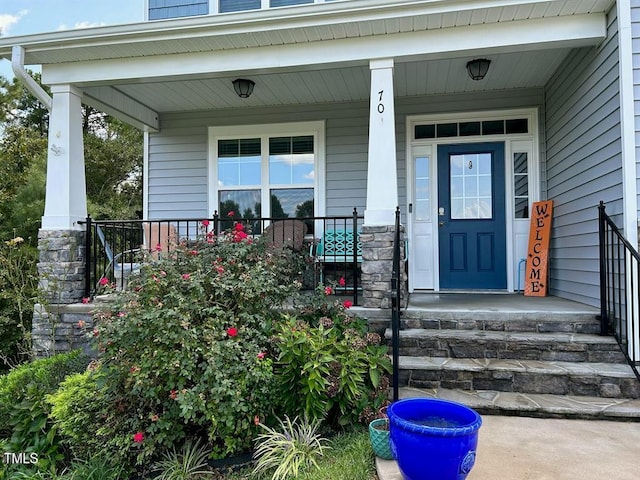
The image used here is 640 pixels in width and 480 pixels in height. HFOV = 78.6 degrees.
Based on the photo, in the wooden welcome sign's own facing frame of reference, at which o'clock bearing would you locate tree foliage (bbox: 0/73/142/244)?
The tree foliage is roughly at 3 o'clock from the wooden welcome sign.

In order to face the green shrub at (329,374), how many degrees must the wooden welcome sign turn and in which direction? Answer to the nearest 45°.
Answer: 0° — it already faces it

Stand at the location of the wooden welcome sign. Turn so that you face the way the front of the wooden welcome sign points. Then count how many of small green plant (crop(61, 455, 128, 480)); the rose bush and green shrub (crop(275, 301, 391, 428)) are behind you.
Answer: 0

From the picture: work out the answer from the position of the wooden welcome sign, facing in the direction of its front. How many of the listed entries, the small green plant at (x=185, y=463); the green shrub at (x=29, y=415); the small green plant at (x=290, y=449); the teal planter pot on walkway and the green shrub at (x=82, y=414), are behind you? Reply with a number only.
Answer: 0

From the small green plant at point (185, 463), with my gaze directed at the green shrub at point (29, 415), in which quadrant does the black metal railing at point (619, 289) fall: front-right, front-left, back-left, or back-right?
back-right

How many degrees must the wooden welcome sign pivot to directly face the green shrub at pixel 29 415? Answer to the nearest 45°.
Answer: approximately 45° to its right

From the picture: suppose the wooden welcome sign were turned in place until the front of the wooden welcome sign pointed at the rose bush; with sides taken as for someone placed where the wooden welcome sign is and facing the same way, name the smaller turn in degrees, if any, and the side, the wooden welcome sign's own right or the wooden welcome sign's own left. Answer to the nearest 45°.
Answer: approximately 45° to the wooden welcome sign's own right

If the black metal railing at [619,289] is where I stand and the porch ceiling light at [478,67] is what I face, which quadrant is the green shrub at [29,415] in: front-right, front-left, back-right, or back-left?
front-left

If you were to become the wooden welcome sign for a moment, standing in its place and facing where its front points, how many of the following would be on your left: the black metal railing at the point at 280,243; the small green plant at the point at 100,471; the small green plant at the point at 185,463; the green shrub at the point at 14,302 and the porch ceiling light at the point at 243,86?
0

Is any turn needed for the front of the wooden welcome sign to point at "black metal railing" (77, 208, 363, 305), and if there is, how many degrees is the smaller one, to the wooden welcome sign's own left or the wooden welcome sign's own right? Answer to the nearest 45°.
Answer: approximately 45° to the wooden welcome sign's own right

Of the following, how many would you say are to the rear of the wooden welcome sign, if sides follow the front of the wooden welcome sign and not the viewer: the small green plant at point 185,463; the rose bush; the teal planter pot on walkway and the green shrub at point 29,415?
0

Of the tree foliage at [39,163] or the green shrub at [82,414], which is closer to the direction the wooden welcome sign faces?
the green shrub

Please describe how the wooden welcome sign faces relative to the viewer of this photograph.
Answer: facing the viewer

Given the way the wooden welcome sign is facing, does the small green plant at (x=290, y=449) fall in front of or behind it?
in front

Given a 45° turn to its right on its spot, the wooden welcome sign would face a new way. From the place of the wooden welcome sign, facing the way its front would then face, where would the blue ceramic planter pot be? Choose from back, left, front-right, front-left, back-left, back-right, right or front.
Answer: front-left

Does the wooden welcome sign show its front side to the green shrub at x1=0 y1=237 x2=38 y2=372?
no

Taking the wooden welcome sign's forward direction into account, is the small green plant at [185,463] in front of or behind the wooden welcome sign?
in front

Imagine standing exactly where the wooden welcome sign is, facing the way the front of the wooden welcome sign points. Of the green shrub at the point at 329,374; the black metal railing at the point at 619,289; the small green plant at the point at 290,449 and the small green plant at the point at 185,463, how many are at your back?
0

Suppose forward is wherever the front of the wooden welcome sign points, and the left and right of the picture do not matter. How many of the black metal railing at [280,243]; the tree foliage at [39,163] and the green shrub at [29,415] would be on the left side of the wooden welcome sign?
0

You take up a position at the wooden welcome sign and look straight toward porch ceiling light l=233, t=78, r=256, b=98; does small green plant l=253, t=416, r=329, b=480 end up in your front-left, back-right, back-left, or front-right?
front-left

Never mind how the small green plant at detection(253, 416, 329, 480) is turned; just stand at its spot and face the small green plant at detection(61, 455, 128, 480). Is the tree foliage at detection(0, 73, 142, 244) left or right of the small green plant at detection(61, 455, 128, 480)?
right

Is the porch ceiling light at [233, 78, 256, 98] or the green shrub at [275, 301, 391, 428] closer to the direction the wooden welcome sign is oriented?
the green shrub
